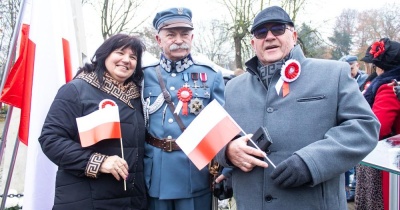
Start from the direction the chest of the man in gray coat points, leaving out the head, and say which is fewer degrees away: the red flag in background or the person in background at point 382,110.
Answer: the red flag in background

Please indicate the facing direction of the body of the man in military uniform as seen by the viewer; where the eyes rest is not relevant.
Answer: toward the camera

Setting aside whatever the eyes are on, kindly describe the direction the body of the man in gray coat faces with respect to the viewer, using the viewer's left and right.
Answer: facing the viewer and to the left of the viewer

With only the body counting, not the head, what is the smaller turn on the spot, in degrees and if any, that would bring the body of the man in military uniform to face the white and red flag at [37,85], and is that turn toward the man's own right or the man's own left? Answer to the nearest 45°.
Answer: approximately 90° to the man's own right

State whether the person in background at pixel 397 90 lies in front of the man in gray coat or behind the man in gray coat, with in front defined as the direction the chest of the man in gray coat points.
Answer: behind

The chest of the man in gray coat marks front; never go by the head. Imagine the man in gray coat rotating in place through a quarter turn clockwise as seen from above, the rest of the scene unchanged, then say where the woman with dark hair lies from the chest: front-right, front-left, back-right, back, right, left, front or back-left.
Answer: front-left

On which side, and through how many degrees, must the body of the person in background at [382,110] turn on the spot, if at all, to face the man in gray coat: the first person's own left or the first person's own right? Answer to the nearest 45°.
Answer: approximately 90° to the first person's own left

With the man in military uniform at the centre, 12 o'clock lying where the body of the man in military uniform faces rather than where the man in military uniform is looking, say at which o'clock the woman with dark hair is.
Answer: The woman with dark hair is roughly at 2 o'clock from the man in military uniform.

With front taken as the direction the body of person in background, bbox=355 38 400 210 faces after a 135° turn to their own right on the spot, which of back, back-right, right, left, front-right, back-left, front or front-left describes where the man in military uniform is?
back

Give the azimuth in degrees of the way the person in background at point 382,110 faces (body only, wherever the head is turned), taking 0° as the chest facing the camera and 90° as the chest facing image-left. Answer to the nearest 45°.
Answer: approximately 90°

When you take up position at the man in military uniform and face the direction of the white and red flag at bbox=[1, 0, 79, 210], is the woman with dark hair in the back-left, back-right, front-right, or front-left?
front-left
